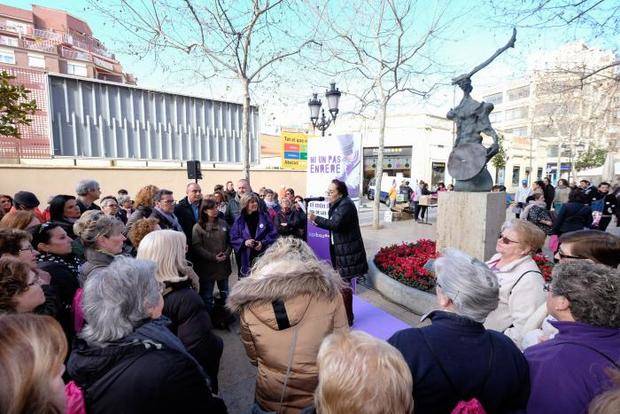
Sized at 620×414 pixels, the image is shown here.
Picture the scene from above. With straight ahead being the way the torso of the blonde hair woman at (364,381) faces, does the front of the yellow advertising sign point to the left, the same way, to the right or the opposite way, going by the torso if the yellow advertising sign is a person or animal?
the opposite way

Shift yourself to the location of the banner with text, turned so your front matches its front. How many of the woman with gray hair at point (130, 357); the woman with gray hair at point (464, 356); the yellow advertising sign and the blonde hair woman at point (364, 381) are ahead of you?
3

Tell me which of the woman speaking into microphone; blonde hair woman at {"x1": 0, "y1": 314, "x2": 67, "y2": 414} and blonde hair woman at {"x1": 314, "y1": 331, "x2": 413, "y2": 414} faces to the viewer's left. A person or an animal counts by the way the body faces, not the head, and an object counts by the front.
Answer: the woman speaking into microphone

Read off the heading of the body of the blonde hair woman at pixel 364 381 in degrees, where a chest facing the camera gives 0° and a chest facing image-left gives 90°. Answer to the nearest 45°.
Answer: approximately 180°

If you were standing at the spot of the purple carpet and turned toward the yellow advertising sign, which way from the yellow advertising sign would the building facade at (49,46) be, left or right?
left

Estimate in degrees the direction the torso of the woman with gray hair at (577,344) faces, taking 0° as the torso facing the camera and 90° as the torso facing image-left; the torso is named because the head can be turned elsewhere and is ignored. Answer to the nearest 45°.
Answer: approximately 135°

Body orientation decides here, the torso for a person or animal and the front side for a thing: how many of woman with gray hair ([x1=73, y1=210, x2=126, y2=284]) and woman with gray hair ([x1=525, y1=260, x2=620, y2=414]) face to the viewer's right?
1

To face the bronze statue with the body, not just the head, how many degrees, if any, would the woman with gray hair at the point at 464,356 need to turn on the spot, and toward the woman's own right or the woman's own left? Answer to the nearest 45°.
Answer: approximately 45° to the woman's own right

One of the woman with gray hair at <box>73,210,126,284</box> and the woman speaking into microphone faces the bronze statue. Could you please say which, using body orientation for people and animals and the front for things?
the woman with gray hair

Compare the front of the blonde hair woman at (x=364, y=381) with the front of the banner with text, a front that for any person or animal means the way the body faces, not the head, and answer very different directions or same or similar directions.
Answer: very different directions

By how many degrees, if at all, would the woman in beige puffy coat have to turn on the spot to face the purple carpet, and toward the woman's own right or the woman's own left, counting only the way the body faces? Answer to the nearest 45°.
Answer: approximately 45° to the woman's own right
